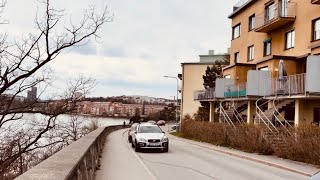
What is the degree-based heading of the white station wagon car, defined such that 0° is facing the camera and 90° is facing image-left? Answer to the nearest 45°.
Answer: approximately 0°

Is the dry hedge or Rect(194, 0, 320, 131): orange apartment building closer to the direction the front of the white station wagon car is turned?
the dry hedge

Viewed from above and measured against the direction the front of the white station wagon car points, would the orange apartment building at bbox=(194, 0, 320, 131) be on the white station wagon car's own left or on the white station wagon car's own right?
on the white station wagon car's own left

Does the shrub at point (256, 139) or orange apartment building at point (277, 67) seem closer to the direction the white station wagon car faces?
the shrub

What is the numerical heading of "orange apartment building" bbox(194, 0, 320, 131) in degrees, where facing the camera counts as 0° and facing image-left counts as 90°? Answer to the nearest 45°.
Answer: approximately 45°

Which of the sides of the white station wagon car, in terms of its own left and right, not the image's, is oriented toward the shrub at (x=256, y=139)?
left
